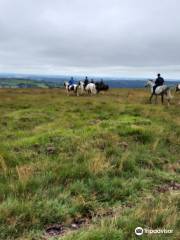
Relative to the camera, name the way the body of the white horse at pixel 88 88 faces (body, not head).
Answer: to the viewer's left

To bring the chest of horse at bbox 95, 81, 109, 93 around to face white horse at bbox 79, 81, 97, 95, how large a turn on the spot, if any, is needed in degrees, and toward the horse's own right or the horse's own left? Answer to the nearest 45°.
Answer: approximately 45° to the horse's own left

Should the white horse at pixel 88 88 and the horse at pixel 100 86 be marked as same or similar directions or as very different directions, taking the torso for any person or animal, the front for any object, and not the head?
same or similar directions

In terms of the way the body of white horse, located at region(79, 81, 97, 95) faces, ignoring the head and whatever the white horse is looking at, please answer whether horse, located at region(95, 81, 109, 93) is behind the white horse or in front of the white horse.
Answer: behind

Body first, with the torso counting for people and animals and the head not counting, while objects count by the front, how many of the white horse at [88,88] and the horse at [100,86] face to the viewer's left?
2

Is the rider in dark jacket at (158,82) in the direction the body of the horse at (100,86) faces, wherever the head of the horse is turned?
no

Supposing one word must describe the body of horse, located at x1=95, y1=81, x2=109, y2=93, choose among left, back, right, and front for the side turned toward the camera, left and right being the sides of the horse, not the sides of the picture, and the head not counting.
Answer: left
